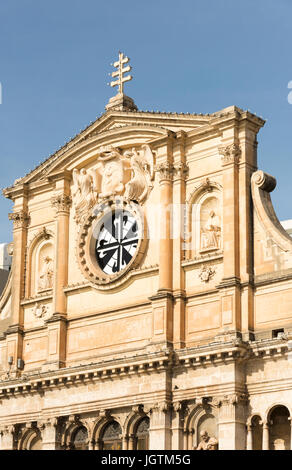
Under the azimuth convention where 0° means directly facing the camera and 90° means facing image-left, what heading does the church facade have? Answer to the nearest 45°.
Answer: approximately 45°

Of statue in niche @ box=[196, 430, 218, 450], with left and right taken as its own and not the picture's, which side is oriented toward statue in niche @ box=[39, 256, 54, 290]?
right
